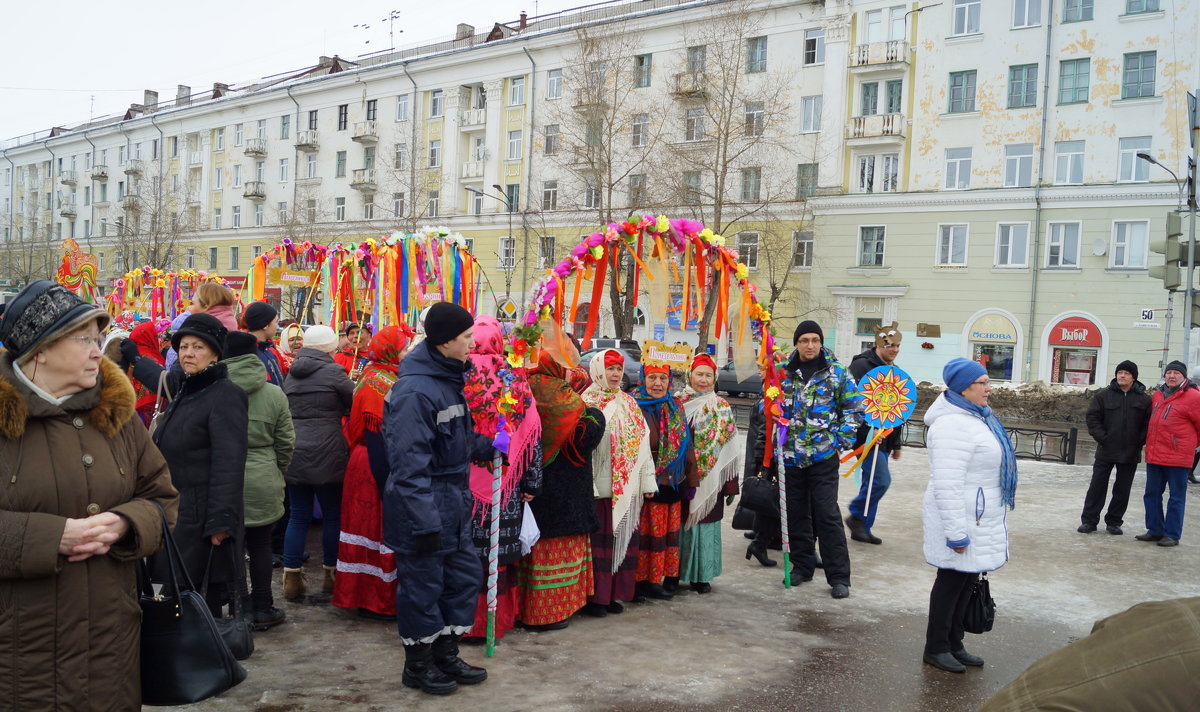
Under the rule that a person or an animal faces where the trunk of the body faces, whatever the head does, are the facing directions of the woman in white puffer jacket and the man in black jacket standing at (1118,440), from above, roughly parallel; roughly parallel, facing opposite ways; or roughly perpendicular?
roughly perpendicular

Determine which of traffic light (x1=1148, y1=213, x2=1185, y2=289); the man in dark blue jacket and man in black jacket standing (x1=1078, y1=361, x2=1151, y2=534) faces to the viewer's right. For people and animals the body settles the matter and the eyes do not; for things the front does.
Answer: the man in dark blue jacket

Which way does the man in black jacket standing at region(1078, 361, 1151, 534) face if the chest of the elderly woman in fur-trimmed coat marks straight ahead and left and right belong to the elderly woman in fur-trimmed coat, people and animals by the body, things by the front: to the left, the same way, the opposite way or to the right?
to the right

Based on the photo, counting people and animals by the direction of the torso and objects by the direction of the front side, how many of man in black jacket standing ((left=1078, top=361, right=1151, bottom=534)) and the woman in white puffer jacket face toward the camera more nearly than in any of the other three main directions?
1

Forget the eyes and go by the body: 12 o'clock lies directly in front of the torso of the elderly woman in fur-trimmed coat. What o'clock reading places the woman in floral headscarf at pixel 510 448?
The woman in floral headscarf is roughly at 9 o'clock from the elderly woman in fur-trimmed coat.

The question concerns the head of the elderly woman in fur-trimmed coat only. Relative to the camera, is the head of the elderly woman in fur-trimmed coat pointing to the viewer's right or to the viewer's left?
to the viewer's right

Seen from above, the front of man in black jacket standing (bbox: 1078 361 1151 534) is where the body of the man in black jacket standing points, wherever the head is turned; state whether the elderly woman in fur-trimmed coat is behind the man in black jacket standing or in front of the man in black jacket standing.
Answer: in front

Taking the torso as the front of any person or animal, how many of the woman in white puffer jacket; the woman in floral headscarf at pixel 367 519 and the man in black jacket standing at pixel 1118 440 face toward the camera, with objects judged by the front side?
1

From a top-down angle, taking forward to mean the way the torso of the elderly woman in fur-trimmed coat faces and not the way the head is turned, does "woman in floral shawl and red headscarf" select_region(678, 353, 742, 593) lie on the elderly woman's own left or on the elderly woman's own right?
on the elderly woman's own left

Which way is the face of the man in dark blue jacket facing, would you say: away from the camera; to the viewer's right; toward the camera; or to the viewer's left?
to the viewer's right

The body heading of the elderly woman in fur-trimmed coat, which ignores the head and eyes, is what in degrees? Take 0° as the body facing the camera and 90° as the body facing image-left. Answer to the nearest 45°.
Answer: approximately 315°

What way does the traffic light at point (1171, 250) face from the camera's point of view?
to the viewer's left

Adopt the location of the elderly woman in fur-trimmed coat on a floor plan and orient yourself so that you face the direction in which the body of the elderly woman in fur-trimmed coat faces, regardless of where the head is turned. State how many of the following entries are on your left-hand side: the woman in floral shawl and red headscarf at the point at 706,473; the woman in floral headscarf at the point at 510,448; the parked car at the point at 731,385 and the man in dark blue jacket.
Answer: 4
